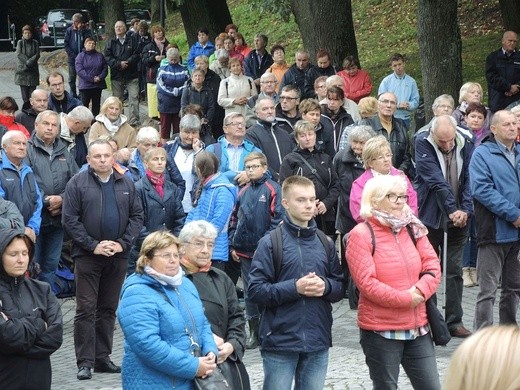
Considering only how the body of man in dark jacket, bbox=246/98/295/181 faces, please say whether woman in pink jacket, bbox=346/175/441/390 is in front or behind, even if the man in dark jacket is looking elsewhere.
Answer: in front

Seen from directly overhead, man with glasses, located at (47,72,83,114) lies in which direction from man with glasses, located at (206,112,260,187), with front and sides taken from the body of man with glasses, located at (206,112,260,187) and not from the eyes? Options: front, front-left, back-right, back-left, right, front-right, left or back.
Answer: back-right

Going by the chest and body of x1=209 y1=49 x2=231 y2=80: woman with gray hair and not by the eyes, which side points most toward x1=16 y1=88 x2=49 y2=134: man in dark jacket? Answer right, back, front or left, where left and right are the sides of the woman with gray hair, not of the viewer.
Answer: right

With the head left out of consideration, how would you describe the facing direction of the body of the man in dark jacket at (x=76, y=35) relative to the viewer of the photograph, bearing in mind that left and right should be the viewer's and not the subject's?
facing the viewer and to the right of the viewer

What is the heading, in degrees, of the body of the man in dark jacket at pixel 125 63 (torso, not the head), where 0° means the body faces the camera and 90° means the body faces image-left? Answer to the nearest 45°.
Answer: approximately 0°

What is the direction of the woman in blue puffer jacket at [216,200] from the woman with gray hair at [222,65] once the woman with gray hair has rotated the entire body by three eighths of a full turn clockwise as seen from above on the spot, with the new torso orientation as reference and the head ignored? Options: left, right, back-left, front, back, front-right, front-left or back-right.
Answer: left

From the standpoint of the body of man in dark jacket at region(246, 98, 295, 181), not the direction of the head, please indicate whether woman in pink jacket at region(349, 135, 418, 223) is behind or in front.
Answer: in front

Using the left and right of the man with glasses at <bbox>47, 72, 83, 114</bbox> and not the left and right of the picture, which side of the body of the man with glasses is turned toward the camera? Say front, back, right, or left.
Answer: front

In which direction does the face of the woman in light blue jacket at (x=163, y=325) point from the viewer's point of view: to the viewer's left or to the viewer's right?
to the viewer's right
